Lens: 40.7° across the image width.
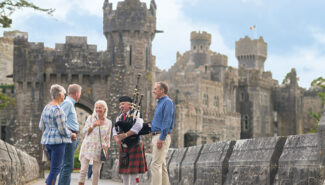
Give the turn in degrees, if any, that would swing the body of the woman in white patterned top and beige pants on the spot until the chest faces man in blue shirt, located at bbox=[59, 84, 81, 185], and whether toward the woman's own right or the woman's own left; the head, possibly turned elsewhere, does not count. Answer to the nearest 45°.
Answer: approximately 45° to the woman's own right

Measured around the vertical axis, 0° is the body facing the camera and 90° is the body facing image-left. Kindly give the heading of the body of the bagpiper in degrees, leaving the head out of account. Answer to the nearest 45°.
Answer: approximately 45°

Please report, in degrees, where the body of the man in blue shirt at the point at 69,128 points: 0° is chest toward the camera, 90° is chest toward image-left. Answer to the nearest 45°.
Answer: approximately 270°

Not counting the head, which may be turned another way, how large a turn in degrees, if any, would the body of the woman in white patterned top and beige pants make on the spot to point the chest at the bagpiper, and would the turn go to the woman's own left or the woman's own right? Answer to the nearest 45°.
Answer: approximately 45° to the woman's own left

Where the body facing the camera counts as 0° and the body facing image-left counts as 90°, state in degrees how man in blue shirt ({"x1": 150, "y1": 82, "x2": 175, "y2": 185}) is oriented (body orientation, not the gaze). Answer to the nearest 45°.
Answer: approximately 90°

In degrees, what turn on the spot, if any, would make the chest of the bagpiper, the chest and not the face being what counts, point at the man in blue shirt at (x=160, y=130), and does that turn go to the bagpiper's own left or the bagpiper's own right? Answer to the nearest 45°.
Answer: approximately 135° to the bagpiper's own left

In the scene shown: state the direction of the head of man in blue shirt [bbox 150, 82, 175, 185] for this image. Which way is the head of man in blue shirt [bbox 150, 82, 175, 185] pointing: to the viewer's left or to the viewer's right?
to the viewer's left
